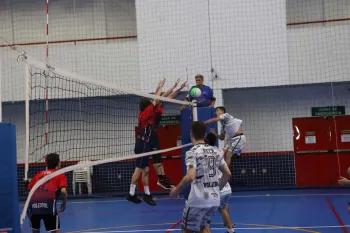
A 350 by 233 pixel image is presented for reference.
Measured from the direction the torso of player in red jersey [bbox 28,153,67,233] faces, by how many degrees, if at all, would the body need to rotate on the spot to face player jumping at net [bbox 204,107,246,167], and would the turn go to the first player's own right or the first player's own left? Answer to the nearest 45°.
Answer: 0° — they already face them

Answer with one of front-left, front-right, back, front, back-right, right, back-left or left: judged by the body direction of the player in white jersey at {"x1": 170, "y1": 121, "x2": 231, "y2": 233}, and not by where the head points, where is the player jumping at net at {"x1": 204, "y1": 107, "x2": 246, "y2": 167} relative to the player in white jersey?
front-right

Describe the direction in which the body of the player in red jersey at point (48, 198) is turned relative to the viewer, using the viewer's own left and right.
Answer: facing away from the viewer and to the right of the viewer

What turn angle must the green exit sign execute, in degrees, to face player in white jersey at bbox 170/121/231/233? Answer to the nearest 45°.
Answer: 0° — it already faces them

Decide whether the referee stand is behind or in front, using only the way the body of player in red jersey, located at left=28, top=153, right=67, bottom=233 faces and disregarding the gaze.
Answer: in front

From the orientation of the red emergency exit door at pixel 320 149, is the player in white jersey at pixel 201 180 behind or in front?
in front

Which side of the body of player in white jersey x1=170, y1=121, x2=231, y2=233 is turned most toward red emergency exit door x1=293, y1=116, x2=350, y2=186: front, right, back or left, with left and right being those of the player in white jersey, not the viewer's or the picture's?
right

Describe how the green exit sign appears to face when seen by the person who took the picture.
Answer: facing the viewer

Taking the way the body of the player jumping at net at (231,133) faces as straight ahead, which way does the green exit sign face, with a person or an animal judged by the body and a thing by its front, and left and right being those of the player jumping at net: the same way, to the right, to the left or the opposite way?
to the left

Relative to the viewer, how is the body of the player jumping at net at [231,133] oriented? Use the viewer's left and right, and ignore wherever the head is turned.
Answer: facing to the left of the viewer

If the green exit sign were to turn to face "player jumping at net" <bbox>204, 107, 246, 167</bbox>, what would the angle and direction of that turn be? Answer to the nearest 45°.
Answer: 0° — it already faces them

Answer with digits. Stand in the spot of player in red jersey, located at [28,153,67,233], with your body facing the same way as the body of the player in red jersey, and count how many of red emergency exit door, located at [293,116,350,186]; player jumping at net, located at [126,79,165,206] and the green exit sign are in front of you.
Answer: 3

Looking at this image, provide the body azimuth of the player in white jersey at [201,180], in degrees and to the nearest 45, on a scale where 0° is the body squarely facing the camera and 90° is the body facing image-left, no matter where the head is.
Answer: approximately 135°
